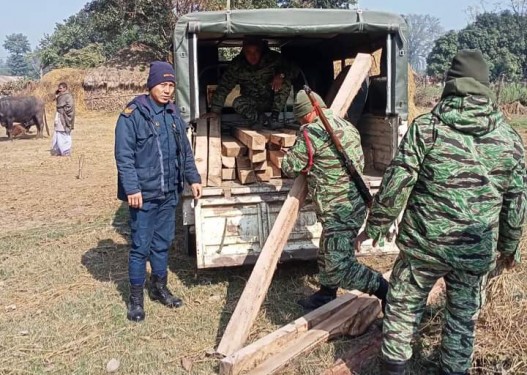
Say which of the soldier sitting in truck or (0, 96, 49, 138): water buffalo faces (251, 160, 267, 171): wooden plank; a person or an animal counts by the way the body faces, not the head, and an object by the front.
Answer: the soldier sitting in truck

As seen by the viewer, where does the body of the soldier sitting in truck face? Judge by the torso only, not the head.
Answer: toward the camera

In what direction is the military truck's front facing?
away from the camera

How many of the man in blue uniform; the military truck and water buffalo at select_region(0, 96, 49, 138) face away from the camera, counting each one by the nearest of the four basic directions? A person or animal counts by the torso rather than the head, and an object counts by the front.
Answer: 1

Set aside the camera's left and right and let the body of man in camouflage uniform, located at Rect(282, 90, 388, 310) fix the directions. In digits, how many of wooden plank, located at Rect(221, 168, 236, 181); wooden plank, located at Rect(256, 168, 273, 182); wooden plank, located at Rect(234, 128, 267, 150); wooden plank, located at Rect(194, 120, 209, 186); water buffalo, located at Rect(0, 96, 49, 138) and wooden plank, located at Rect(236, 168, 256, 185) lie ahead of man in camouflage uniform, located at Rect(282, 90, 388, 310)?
6

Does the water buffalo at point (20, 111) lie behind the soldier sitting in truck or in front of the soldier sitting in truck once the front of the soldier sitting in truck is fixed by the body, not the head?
behind

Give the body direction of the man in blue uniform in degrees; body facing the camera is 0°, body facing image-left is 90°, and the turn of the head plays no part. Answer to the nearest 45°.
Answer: approximately 315°

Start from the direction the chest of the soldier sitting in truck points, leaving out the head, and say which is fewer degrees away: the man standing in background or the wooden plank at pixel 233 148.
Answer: the wooden plank

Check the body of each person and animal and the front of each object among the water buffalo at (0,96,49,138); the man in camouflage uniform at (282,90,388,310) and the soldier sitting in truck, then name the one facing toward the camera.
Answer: the soldier sitting in truck

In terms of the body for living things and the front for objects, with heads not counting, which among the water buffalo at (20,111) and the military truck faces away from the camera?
the military truck

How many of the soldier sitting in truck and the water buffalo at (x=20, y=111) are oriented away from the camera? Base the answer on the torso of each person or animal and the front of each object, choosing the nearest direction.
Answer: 0

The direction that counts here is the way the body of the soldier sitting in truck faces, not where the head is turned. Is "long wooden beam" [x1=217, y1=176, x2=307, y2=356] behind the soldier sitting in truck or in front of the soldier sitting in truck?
in front

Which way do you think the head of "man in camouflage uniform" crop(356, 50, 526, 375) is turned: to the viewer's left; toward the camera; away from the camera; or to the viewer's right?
away from the camera

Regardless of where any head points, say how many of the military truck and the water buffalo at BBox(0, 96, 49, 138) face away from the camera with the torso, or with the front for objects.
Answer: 1

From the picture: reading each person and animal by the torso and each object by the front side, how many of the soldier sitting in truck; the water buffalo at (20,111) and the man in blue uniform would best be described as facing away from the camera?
0

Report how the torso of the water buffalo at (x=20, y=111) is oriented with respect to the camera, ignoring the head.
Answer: to the viewer's left

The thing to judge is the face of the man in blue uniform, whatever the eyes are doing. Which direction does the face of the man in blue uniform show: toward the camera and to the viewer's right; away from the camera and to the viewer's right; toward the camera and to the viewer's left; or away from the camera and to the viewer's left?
toward the camera and to the viewer's right

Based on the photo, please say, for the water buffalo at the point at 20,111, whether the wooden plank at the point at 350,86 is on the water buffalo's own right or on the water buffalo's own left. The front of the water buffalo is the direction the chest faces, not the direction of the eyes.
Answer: on the water buffalo's own left
